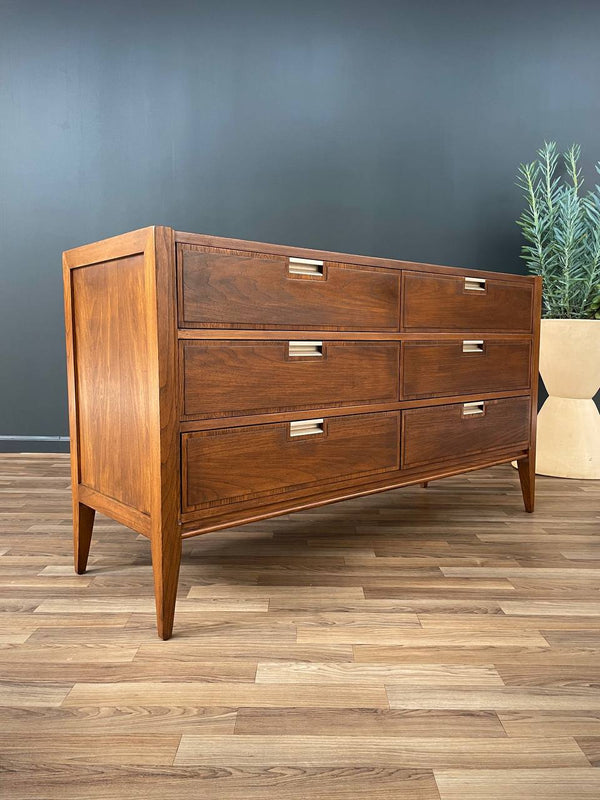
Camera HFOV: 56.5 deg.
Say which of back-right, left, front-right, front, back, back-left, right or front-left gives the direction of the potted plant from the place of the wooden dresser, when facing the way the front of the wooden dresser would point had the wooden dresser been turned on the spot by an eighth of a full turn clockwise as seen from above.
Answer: back-left

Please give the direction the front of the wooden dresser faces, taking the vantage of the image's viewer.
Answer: facing the viewer and to the right of the viewer
